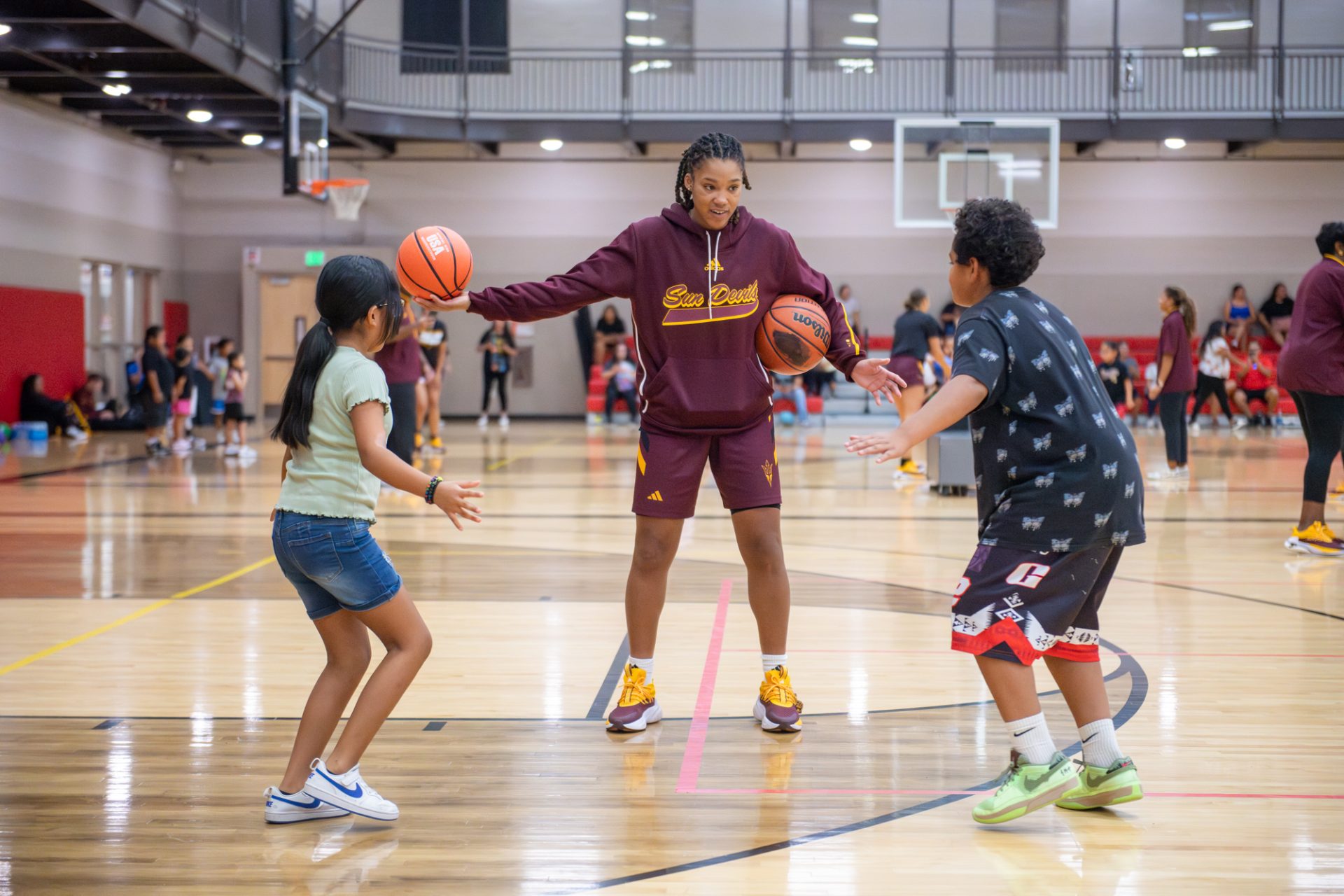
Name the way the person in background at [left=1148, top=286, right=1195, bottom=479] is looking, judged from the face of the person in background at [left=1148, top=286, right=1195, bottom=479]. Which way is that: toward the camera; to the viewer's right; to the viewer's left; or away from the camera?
to the viewer's left

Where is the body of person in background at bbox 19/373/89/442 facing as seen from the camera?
to the viewer's right

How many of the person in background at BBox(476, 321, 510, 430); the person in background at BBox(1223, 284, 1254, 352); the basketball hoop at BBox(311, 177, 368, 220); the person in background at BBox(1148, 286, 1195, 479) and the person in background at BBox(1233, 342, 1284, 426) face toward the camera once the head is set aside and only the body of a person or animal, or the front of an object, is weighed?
3

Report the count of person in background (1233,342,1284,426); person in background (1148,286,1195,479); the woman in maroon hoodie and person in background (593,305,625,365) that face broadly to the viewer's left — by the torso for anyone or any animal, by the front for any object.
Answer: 1

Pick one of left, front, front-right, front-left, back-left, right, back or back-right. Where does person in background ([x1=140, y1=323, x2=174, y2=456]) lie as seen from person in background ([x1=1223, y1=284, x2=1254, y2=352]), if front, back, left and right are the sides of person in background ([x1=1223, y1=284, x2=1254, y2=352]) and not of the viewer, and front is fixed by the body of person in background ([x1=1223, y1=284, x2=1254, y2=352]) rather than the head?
front-right

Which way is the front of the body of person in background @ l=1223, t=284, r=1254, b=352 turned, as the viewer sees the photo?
toward the camera

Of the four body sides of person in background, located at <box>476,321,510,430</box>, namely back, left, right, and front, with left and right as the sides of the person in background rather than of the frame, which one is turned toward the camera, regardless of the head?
front

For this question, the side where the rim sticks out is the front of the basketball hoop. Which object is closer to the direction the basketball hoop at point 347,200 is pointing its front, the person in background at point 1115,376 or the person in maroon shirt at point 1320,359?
the person in background

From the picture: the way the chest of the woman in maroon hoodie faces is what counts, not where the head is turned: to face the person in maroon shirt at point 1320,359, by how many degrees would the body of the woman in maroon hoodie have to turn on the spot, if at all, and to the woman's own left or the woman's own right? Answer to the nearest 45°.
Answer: approximately 135° to the woman's own left

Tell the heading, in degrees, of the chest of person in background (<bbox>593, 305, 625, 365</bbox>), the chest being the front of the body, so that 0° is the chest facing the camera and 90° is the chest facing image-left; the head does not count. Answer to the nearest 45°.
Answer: approximately 0°

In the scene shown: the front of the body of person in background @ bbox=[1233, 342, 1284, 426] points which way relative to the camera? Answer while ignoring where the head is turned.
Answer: toward the camera
